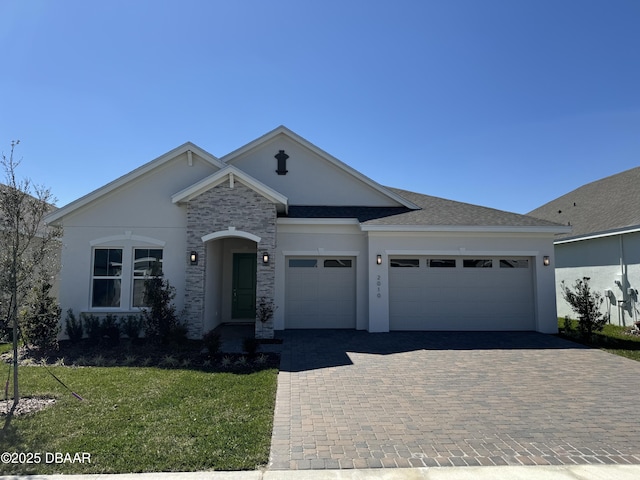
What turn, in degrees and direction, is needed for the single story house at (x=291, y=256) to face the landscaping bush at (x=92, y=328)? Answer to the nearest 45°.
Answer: approximately 90° to its right

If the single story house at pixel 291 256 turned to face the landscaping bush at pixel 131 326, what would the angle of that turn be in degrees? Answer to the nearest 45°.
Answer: approximately 90° to its right

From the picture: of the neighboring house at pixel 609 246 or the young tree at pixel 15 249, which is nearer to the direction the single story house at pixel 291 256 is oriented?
the young tree

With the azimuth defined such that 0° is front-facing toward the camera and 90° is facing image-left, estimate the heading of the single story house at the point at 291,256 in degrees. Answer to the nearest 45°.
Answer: approximately 0°

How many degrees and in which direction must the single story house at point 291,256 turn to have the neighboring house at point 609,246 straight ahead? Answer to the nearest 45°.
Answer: approximately 90° to its left

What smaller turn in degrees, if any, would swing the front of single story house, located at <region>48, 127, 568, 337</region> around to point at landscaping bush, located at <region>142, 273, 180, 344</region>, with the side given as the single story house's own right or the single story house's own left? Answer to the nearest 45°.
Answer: approximately 45° to the single story house's own right

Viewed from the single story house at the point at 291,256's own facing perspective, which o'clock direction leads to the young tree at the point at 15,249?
The young tree is roughly at 1 o'clock from the single story house.
